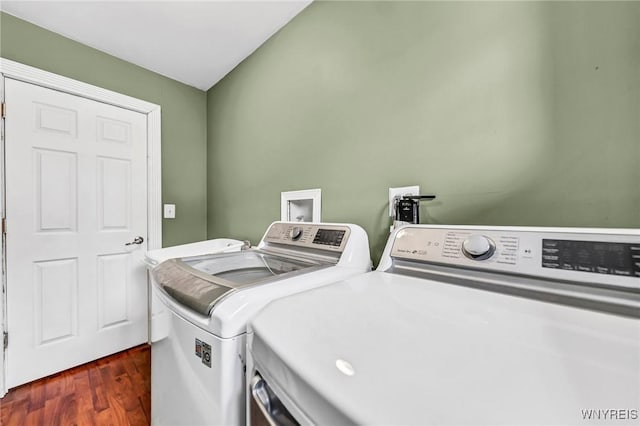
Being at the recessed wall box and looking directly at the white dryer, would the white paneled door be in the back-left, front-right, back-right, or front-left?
back-right

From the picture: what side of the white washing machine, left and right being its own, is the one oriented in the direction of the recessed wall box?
back

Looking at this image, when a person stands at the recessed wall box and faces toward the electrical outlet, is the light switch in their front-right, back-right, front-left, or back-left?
back-right

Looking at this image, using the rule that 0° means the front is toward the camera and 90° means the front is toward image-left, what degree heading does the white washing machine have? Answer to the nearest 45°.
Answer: approximately 45°

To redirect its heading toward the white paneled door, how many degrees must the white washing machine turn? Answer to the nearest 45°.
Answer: approximately 90° to its right

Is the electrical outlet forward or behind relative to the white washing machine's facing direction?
behind

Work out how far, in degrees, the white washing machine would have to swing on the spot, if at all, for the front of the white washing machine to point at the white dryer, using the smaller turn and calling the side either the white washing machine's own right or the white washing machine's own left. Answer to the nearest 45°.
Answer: approximately 90° to the white washing machine's own left

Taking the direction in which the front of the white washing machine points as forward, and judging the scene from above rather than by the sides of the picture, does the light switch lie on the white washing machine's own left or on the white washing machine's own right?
on the white washing machine's own right
